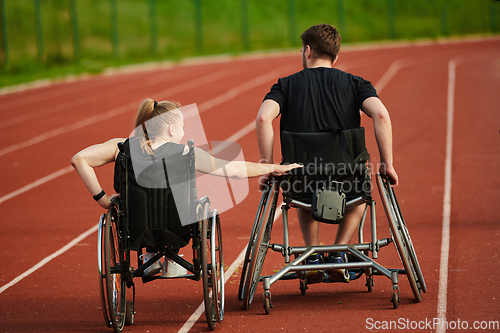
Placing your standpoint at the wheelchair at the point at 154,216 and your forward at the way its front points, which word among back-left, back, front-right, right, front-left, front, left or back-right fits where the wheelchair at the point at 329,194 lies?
right

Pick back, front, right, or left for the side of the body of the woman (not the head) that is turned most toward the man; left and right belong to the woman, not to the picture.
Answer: right

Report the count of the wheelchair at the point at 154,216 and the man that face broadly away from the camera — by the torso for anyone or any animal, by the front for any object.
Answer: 2

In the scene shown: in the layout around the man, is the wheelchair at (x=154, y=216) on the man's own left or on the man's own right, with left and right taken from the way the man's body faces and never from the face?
on the man's own left

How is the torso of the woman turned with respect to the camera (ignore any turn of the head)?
away from the camera

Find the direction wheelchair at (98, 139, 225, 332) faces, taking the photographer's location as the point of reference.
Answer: facing away from the viewer

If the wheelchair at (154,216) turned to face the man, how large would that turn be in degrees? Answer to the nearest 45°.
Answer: approximately 90° to its right

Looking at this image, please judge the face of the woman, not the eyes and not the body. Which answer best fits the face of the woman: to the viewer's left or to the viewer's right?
to the viewer's right

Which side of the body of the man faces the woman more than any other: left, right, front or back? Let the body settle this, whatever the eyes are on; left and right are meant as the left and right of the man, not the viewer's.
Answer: left

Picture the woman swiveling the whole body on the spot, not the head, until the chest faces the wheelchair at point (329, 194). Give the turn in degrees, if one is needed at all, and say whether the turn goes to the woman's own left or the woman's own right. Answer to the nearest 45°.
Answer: approximately 90° to the woman's own right

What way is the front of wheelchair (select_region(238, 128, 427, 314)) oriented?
away from the camera

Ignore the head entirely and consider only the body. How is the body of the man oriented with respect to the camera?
away from the camera

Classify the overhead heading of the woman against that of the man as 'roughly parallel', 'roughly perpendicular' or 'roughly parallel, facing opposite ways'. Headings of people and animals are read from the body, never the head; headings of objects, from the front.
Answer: roughly parallel
